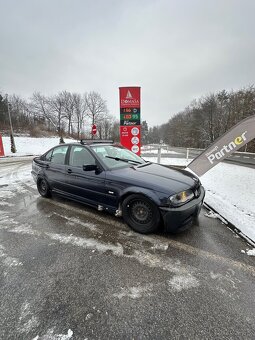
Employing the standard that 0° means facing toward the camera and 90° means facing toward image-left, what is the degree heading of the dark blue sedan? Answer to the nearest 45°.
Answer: approximately 315°

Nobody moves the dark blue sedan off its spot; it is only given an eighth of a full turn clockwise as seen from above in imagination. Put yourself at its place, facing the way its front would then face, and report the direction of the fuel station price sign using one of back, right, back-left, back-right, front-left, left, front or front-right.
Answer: back
